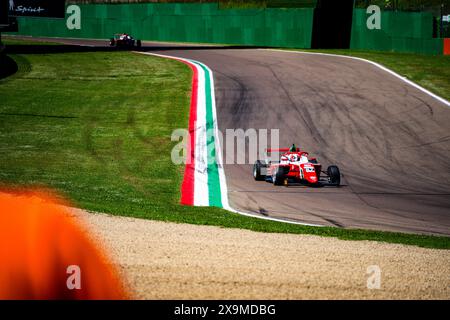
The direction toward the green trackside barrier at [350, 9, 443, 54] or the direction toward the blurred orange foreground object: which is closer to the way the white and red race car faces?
the blurred orange foreground object

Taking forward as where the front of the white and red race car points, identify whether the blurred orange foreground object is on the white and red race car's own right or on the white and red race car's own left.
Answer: on the white and red race car's own right

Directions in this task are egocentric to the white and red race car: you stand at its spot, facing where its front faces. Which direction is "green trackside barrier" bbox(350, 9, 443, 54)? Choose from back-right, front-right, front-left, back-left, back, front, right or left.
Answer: back-left

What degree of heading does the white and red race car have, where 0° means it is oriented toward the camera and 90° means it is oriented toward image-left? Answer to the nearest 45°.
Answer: approximately 315°
